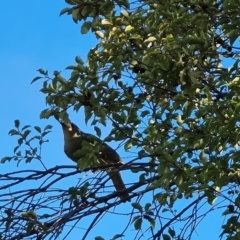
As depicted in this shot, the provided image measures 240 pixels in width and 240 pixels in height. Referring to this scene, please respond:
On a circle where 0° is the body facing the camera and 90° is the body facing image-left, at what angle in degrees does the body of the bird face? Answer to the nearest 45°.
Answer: approximately 90°
